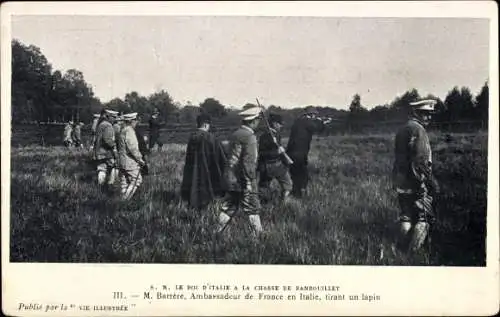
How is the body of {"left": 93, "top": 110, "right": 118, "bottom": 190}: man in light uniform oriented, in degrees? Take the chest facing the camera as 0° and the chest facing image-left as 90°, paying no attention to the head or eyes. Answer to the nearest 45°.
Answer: approximately 270°
